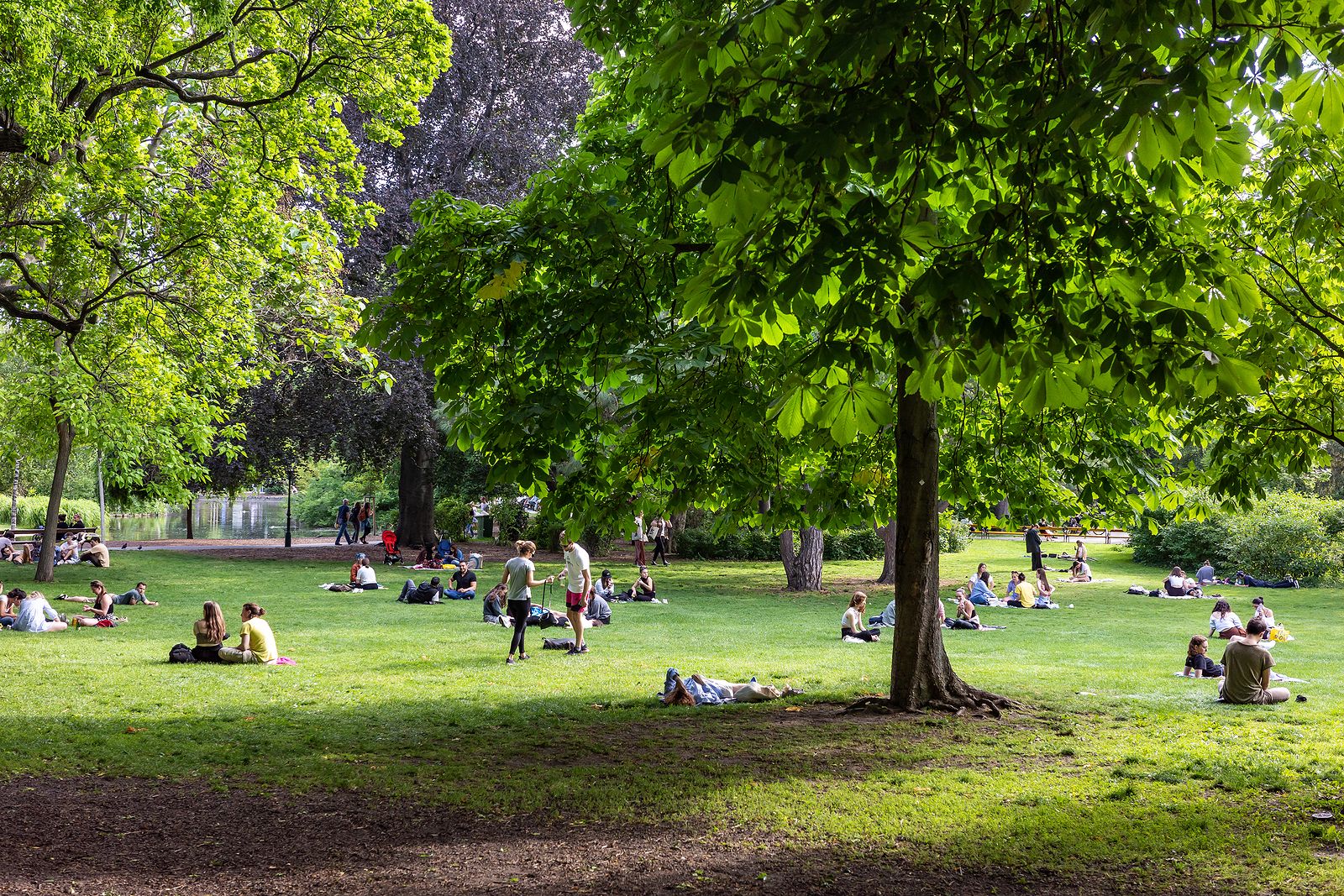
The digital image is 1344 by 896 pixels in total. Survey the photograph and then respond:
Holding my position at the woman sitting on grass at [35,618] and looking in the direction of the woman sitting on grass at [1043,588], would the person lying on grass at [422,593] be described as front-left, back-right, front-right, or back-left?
front-left

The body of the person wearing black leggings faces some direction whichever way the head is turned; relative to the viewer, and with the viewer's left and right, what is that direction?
facing away from the viewer and to the right of the viewer

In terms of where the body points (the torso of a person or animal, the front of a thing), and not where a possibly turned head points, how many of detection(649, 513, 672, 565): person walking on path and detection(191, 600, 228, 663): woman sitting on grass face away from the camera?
1

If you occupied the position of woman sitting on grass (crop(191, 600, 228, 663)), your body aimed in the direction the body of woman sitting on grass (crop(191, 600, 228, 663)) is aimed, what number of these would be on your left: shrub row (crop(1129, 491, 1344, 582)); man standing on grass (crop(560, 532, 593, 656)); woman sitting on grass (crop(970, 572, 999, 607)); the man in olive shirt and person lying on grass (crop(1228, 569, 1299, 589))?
0

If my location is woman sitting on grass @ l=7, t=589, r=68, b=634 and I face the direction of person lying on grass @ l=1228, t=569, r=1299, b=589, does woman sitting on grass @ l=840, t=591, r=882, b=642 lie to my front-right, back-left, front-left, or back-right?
front-right

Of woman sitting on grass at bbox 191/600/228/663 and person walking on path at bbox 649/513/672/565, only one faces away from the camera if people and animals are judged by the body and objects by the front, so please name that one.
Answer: the woman sitting on grass

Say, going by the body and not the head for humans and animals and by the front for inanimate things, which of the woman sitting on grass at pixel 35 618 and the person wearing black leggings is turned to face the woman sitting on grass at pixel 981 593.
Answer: the person wearing black leggings

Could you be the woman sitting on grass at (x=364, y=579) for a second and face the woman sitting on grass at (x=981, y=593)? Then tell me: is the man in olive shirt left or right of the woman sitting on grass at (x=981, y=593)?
right

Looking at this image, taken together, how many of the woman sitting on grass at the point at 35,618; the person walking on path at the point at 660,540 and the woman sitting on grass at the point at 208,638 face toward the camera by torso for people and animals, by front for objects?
1

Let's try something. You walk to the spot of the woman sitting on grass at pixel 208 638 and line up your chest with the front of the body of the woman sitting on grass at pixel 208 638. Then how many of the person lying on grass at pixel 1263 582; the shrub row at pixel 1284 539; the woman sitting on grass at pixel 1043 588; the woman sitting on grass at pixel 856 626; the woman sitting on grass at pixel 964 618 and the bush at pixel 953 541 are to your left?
0

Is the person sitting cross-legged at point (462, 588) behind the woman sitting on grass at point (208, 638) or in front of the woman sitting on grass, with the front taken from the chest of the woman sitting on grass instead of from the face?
in front

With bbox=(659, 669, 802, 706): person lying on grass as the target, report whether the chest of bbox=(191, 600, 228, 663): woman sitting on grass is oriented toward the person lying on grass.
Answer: no

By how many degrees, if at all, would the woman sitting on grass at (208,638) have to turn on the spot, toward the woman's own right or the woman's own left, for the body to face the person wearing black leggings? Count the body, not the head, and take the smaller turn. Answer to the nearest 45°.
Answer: approximately 90° to the woman's own right

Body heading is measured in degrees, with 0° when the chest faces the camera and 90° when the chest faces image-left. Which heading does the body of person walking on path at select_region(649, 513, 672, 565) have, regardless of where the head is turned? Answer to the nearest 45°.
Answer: approximately 0°

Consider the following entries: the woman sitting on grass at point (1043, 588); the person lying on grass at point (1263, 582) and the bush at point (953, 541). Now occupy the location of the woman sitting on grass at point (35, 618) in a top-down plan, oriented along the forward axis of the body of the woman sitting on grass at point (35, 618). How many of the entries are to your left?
0

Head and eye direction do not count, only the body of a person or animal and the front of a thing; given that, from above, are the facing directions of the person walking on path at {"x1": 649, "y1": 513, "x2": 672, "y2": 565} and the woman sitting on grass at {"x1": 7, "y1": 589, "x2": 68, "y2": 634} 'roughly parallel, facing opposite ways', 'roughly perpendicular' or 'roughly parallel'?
roughly perpendicular
